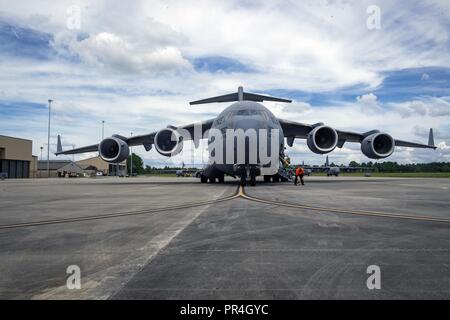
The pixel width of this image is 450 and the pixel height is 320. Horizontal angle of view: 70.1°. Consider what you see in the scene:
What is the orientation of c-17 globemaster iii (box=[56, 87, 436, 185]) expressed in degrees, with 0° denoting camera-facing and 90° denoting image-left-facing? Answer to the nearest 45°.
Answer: approximately 0°
